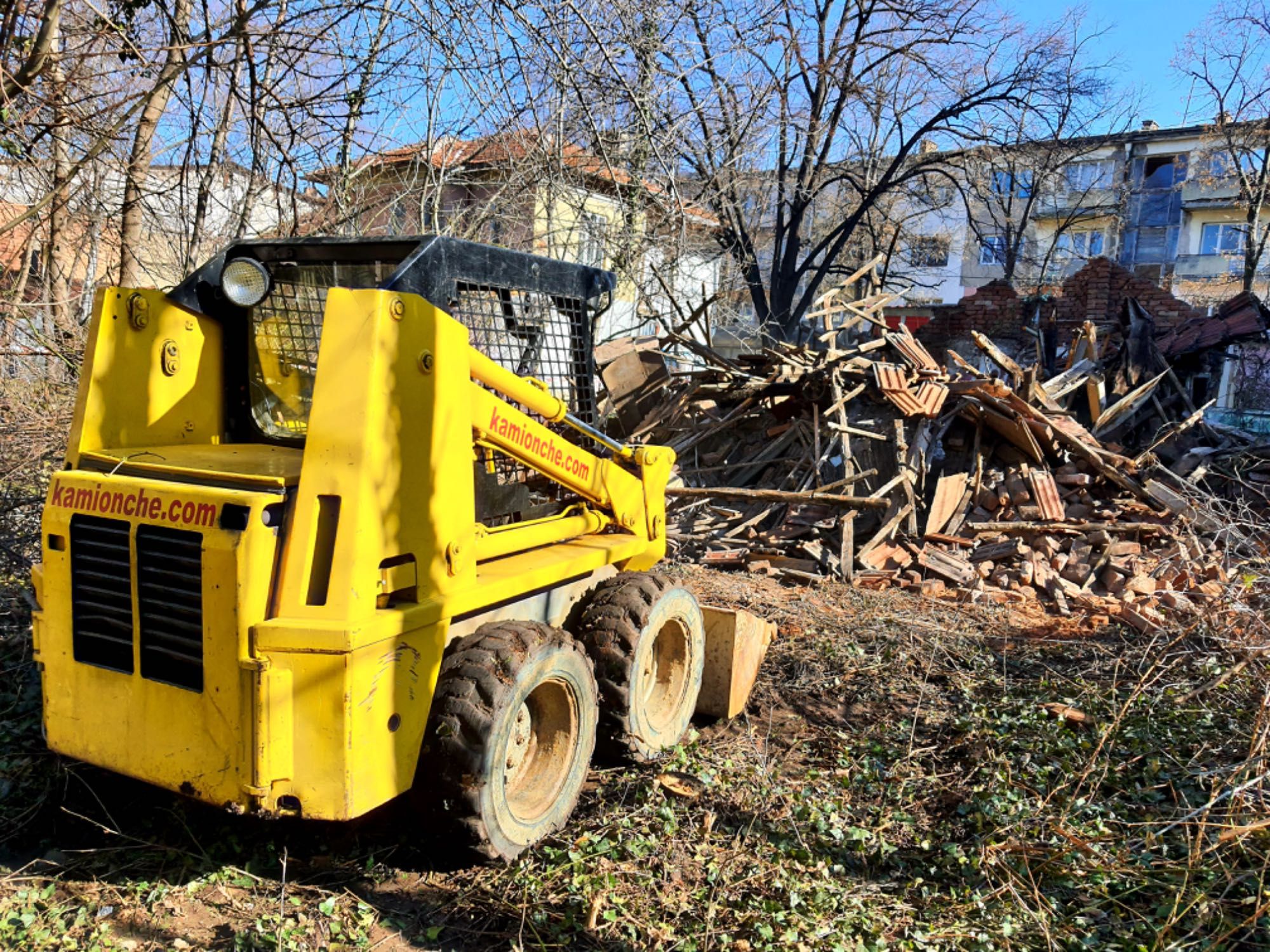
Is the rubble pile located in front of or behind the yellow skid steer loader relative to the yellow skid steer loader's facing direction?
in front

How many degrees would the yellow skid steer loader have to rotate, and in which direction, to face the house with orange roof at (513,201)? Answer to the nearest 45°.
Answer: approximately 45° to its left

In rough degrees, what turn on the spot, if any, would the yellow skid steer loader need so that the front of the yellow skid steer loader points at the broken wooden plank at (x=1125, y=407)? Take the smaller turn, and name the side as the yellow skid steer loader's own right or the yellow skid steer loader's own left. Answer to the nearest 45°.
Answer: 0° — it already faces it

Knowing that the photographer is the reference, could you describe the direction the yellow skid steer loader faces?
facing away from the viewer and to the right of the viewer
